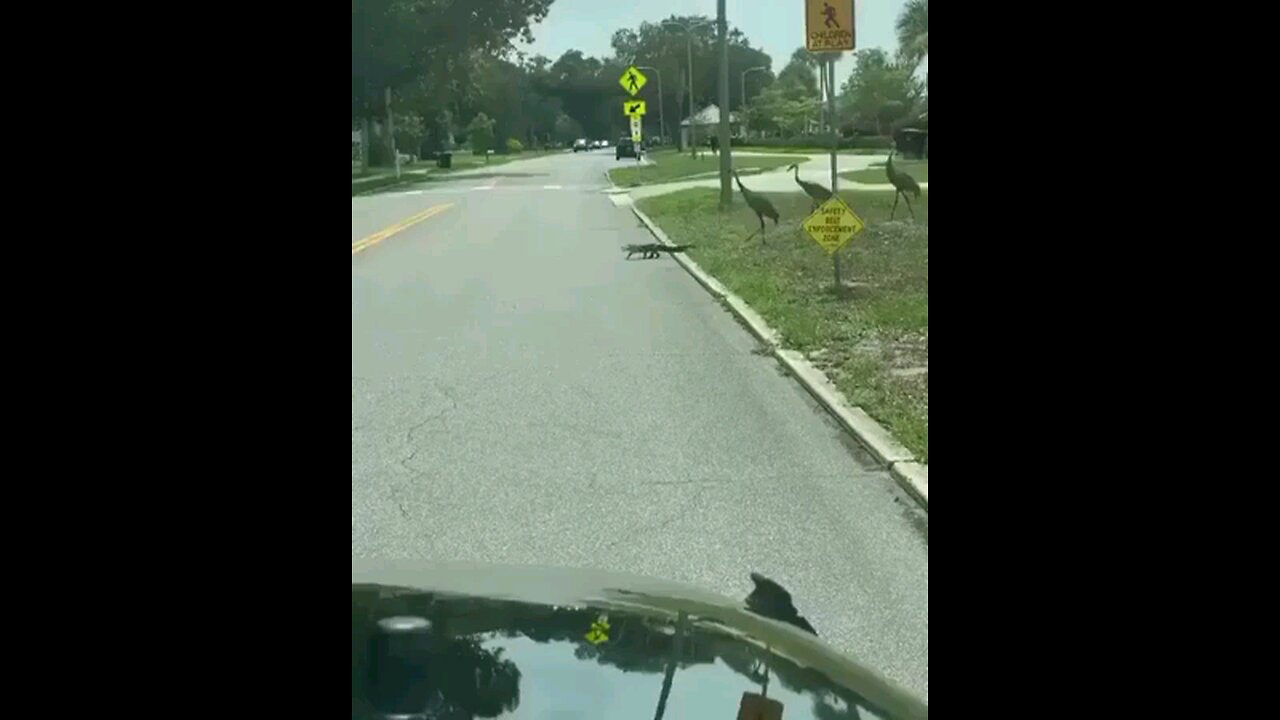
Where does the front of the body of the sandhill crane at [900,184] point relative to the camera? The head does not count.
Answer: to the viewer's left

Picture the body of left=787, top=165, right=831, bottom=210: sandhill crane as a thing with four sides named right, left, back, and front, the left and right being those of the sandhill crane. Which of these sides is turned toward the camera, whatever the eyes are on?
left

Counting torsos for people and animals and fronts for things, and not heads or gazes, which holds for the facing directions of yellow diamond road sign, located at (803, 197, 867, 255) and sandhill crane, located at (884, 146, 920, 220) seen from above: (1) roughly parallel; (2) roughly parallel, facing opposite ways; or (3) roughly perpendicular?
roughly perpendicular

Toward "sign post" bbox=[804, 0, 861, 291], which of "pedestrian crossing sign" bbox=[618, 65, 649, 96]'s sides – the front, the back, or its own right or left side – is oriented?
front

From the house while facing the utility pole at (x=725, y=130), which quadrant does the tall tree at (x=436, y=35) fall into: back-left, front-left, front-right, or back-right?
front-right

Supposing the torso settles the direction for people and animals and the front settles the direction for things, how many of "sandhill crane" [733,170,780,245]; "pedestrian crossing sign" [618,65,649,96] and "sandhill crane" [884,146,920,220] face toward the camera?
1

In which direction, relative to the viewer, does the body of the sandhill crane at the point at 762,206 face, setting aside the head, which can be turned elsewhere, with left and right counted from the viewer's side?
facing to the left of the viewer

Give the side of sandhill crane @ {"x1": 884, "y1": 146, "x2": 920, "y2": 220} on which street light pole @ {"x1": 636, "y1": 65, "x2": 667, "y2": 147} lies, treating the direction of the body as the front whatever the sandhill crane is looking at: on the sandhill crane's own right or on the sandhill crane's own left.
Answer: on the sandhill crane's own right

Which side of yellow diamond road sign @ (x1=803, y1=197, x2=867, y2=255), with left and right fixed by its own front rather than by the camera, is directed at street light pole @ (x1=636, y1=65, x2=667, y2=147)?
back

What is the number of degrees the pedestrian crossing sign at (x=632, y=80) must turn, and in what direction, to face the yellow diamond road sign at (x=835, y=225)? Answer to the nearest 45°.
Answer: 0° — it already faces it

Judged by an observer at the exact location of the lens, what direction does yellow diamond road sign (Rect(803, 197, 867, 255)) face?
facing the viewer

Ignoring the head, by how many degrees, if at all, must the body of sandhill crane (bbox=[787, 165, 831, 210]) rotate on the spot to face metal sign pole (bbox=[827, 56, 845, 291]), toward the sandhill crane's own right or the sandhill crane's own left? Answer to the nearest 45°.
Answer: approximately 90° to the sandhill crane's own left
